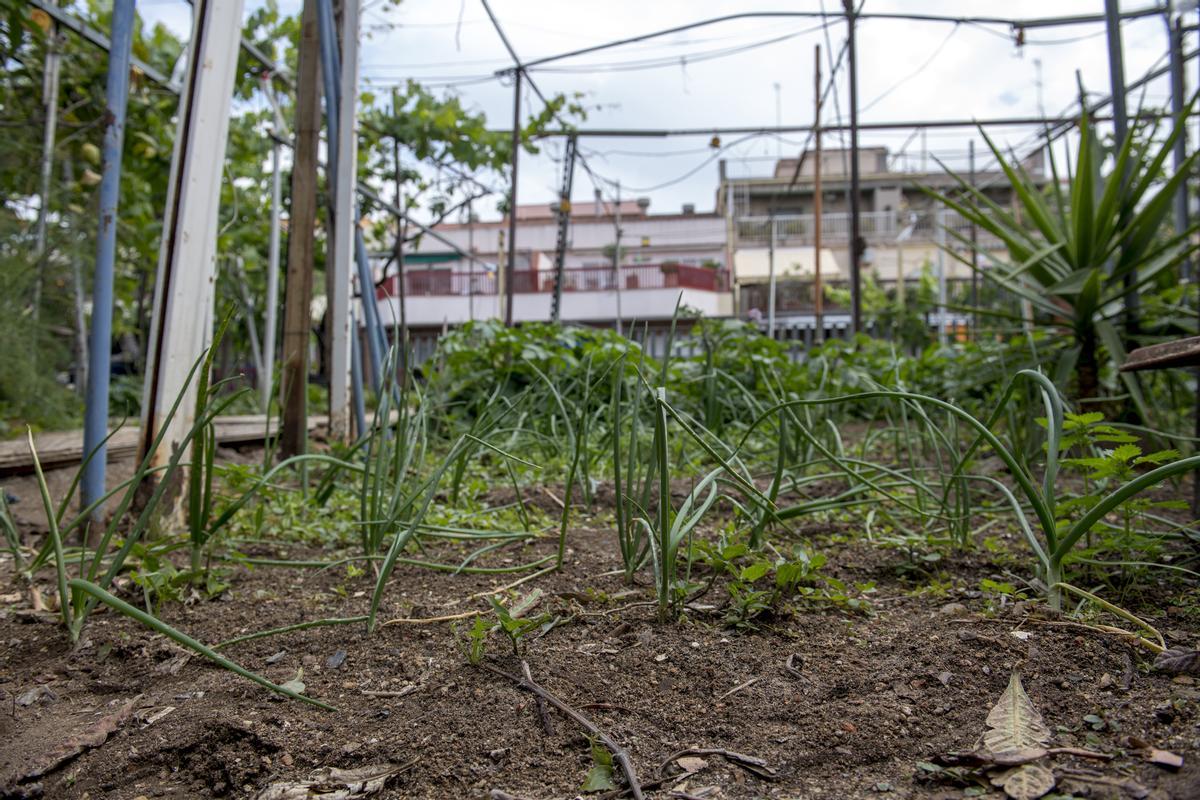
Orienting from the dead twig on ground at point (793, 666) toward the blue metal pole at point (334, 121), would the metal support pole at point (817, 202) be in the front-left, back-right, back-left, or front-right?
front-right

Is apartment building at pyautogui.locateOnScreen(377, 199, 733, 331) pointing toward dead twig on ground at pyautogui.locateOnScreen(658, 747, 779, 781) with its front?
yes

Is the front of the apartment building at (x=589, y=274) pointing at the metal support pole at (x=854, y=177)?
yes

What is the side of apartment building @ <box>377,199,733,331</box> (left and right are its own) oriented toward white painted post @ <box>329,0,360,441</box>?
front

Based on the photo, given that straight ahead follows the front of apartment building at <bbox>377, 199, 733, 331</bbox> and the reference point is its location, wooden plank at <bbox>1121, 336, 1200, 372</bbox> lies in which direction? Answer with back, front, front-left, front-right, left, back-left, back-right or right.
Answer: front

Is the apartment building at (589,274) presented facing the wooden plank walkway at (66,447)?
yes

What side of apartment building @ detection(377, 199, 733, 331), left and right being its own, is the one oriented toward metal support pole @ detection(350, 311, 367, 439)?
front

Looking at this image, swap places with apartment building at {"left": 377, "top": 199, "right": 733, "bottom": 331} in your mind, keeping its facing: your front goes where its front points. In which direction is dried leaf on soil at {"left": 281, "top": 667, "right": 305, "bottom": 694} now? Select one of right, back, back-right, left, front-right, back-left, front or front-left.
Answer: front

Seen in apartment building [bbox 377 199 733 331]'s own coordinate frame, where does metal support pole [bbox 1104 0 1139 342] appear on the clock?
The metal support pole is roughly at 12 o'clock from the apartment building.

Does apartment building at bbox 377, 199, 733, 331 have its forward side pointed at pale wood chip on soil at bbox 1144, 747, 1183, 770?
yes

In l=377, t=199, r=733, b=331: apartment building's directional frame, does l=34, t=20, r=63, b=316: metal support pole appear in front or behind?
in front

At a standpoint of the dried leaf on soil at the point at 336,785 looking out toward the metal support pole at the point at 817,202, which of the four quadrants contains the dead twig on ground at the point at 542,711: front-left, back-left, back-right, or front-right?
front-right

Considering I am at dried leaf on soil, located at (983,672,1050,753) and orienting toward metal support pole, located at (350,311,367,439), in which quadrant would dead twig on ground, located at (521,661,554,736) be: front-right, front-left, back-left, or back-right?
front-left

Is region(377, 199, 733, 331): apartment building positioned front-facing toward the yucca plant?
yes

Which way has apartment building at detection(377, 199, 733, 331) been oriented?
toward the camera

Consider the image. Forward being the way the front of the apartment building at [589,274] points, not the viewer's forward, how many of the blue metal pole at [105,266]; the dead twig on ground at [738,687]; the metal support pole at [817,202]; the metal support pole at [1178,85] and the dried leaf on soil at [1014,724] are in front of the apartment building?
5

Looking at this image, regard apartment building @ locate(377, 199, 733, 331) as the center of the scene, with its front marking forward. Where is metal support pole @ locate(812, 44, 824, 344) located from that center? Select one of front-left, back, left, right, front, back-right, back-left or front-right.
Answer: front

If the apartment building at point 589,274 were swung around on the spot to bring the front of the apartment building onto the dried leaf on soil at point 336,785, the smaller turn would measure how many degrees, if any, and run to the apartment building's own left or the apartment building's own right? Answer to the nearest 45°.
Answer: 0° — it already faces it

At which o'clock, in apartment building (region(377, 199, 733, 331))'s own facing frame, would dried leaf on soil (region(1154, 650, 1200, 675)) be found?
The dried leaf on soil is roughly at 12 o'clock from the apartment building.

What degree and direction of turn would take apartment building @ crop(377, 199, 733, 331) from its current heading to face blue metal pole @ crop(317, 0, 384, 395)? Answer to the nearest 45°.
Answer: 0° — it already faces it
